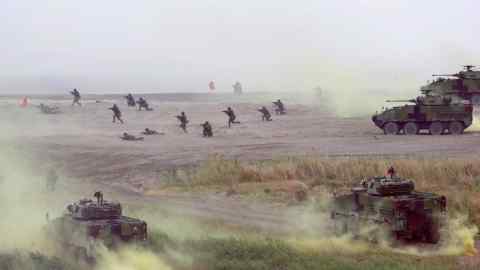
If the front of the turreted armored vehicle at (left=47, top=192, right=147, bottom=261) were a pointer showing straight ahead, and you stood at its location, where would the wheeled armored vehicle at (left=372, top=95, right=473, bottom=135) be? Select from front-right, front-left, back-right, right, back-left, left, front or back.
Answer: back

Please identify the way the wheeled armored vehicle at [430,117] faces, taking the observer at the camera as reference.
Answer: facing to the left of the viewer

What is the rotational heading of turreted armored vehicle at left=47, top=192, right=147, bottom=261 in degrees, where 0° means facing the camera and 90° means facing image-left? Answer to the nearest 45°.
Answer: approximately 45°

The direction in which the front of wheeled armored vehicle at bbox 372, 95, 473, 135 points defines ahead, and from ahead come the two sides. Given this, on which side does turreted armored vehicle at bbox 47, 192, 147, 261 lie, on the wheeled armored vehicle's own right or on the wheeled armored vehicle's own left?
on the wheeled armored vehicle's own left

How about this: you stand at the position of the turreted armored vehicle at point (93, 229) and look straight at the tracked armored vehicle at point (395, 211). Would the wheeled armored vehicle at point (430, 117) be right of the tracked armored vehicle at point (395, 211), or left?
left
